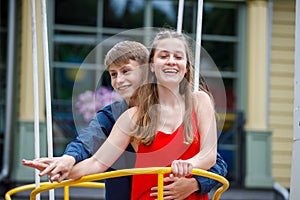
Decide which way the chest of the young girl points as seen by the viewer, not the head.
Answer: toward the camera

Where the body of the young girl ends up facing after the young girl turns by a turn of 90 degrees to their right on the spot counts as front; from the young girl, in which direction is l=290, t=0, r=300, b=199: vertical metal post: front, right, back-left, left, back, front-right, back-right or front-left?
back

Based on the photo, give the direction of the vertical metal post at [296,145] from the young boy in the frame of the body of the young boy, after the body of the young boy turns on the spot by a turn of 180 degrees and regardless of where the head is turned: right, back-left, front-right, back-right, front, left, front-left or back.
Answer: front-right

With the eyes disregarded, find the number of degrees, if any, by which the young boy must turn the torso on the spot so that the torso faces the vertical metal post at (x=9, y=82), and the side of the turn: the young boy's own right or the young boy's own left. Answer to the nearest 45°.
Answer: approximately 135° to the young boy's own right

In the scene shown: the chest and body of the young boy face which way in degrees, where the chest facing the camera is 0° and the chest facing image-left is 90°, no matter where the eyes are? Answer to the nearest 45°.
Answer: approximately 45°

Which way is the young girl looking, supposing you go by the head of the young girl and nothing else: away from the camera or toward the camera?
toward the camera
